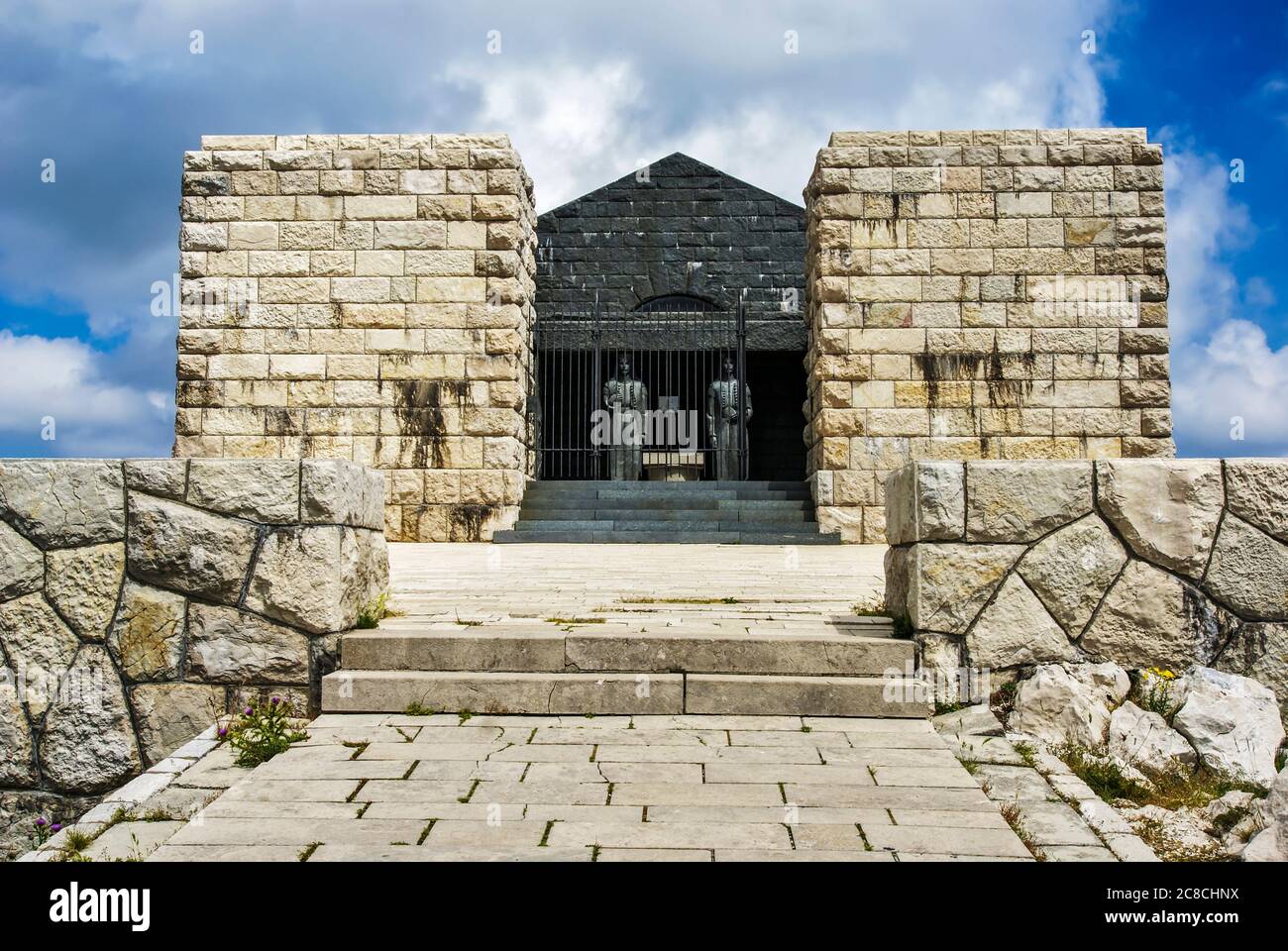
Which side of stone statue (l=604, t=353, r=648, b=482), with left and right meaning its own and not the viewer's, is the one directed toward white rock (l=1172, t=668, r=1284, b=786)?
front

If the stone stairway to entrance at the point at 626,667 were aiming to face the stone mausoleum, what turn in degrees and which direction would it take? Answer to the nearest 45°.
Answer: approximately 180°

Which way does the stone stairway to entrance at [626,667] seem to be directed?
toward the camera

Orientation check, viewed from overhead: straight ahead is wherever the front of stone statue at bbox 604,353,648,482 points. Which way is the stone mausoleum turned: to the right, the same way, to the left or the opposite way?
the same way

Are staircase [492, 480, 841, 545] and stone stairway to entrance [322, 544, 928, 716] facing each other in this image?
no

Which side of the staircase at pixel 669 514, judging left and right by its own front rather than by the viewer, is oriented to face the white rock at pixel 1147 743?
front

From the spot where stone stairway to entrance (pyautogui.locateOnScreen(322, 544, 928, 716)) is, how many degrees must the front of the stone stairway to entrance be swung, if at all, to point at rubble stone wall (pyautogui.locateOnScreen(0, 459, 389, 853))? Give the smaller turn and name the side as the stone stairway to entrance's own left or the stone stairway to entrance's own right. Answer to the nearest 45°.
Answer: approximately 90° to the stone stairway to entrance's own right

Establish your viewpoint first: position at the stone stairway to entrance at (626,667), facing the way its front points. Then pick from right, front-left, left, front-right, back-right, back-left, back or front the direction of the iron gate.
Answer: back

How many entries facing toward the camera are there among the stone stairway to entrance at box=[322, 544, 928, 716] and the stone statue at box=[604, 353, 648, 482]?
2

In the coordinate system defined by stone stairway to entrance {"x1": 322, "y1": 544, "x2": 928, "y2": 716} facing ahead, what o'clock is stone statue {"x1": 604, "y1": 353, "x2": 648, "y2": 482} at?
The stone statue is roughly at 6 o'clock from the stone stairway to entrance.

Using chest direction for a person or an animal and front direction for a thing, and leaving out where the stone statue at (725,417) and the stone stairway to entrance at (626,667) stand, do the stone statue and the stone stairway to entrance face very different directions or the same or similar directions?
same or similar directions

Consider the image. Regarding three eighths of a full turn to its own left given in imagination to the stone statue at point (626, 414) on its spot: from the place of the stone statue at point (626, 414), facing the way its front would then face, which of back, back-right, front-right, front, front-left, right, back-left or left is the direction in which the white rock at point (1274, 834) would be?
back-right

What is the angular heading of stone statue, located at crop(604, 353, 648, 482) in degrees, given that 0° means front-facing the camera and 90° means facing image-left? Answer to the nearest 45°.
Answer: approximately 0°

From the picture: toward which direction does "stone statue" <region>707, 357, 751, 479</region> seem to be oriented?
toward the camera

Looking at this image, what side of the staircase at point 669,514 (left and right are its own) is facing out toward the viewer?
front

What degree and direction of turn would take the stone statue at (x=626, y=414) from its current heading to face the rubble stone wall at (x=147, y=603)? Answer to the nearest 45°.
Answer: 0° — it already faces it

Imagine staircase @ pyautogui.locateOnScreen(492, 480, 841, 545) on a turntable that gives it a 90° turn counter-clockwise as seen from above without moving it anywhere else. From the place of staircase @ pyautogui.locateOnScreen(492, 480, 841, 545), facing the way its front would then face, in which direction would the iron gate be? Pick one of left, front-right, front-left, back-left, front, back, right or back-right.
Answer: left
